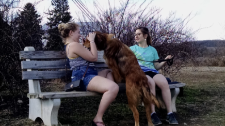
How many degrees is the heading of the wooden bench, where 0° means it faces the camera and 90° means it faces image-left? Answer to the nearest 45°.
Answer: approximately 315°

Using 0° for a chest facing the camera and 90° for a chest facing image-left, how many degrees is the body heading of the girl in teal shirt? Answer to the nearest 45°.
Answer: approximately 0°

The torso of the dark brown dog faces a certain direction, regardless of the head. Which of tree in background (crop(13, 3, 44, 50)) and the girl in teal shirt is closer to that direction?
the tree in background

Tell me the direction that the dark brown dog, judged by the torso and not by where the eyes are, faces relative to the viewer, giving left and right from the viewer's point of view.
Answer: facing away from the viewer and to the left of the viewer

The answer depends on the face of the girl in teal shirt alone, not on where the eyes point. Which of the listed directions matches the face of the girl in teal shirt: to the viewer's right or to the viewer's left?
to the viewer's left

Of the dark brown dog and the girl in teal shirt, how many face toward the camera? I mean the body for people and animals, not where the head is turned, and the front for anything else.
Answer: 1

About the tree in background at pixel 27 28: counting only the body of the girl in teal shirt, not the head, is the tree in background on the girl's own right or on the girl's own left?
on the girl's own right
